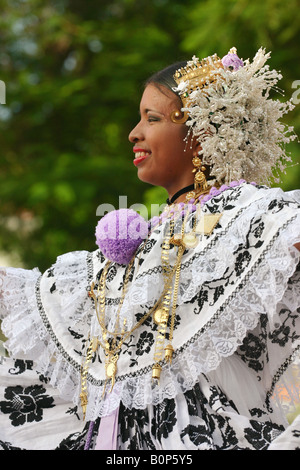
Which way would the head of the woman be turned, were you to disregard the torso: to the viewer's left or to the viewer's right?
to the viewer's left

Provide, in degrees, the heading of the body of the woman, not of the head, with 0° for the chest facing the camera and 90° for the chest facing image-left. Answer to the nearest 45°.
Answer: approximately 45°
